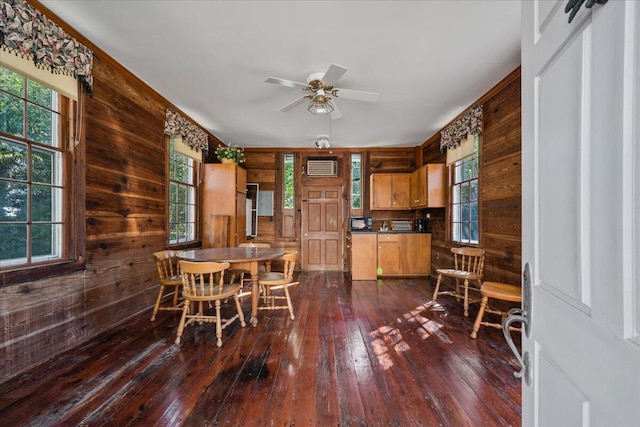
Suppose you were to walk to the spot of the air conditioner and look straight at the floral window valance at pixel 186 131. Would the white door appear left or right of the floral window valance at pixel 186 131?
left

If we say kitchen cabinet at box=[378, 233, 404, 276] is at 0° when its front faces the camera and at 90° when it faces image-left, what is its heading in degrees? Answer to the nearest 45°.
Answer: approximately 0°

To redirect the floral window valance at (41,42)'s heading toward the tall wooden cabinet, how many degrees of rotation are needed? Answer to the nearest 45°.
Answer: approximately 90° to its left

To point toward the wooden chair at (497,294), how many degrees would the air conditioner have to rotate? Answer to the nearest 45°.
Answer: approximately 45° to its left

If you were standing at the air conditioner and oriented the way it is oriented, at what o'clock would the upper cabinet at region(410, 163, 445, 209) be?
The upper cabinet is roughly at 10 o'clock from the air conditioner.

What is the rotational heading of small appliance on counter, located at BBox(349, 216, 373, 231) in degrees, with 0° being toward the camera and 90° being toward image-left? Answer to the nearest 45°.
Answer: approximately 0°
